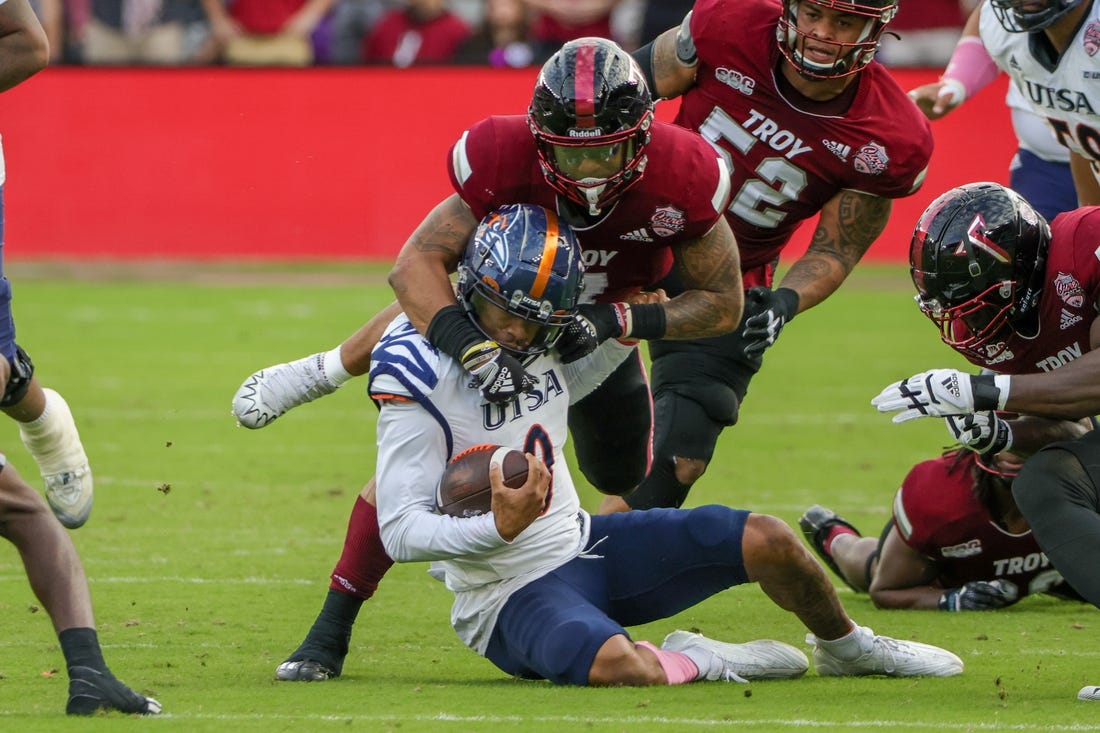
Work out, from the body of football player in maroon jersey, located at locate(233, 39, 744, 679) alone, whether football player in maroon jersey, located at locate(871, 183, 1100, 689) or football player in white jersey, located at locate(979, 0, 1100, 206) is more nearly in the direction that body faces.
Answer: the football player in maroon jersey

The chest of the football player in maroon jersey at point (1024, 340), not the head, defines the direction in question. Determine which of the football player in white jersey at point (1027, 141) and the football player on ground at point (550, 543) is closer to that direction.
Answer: the football player on ground

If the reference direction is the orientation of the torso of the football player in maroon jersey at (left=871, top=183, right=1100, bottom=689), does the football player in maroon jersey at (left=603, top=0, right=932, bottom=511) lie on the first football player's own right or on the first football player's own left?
on the first football player's own right

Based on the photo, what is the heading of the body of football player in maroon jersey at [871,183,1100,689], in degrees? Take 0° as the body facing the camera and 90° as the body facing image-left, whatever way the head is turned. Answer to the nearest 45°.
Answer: approximately 45°

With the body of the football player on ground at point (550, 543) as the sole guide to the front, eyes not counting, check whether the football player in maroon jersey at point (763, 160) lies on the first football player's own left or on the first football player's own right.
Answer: on the first football player's own left

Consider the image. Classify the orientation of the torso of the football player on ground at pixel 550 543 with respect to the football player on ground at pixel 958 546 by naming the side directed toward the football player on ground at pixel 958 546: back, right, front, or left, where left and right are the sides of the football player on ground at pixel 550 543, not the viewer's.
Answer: left

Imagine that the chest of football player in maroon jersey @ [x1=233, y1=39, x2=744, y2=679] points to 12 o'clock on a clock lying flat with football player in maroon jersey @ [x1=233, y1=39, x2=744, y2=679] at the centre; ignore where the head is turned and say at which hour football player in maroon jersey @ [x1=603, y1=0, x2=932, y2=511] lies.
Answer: football player in maroon jersey @ [x1=603, y1=0, x2=932, y2=511] is roughly at 7 o'clock from football player in maroon jersey @ [x1=233, y1=39, x2=744, y2=679].

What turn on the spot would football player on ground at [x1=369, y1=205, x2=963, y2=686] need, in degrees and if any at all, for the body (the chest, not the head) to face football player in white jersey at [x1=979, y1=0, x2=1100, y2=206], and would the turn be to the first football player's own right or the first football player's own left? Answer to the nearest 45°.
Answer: approximately 90° to the first football player's own left

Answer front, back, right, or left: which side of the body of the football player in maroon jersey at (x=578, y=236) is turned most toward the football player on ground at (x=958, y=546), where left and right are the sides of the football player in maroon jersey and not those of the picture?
left

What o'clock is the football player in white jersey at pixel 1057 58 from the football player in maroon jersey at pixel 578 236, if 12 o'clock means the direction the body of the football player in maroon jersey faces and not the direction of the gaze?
The football player in white jersey is roughly at 8 o'clock from the football player in maroon jersey.

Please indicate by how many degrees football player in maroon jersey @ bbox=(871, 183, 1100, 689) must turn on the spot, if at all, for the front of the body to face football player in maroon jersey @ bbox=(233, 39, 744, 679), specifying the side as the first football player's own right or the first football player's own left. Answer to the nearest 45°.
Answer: approximately 45° to the first football player's own right
